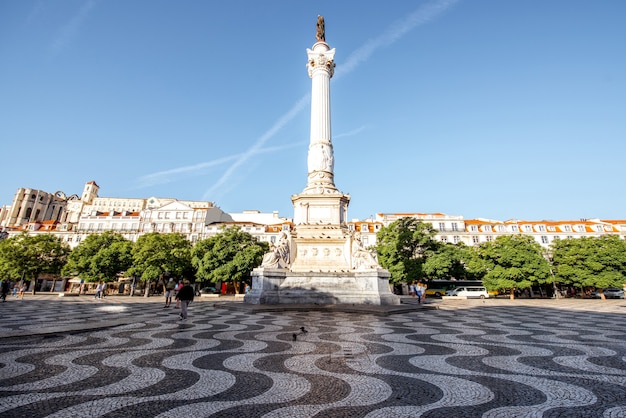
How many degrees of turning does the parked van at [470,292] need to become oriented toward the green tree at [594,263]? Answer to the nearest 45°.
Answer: approximately 180°

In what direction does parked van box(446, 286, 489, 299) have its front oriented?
to the viewer's left

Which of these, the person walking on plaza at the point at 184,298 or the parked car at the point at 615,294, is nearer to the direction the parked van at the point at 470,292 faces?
the person walking on plaza

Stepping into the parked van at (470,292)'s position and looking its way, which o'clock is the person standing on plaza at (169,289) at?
The person standing on plaza is roughly at 10 o'clock from the parked van.

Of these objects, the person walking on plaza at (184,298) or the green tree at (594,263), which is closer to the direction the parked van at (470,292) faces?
the person walking on plaza

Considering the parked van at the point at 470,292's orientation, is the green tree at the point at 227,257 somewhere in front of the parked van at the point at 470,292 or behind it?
in front

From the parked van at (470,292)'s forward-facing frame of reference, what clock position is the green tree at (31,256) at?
The green tree is roughly at 11 o'clock from the parked van.

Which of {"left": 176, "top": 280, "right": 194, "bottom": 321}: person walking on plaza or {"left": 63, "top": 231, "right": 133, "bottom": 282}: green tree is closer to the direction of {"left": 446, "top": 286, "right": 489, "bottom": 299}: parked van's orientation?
the green tree

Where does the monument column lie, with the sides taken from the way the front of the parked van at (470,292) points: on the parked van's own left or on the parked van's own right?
on the parked van's own left
